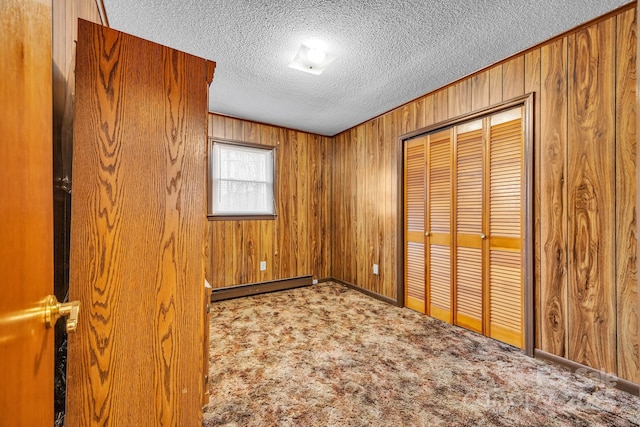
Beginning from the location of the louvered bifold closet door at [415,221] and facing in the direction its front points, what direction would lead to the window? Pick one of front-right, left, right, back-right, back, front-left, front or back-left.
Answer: front-right

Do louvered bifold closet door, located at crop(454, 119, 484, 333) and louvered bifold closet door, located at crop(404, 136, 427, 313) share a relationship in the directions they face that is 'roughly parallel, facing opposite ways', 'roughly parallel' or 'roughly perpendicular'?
roughly parallel

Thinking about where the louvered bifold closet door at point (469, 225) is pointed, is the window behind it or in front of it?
in front

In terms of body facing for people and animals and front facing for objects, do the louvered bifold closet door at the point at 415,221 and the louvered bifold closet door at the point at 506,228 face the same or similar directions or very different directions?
same or similar directions

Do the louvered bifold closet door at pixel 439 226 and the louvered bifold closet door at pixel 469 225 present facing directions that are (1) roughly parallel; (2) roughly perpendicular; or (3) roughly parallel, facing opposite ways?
roughly parallel

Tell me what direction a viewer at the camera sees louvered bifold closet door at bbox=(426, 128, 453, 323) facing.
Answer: facing the viewer and to the left of the viewer

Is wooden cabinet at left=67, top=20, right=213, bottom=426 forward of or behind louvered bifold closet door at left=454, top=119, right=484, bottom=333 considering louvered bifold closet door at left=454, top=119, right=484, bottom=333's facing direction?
forward

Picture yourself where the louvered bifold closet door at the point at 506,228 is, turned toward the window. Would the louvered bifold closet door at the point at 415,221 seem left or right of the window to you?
right

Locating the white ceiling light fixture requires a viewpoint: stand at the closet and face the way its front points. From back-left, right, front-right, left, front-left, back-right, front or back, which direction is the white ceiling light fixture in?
front

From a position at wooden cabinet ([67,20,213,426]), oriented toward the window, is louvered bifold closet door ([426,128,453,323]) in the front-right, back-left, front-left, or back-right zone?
front-right

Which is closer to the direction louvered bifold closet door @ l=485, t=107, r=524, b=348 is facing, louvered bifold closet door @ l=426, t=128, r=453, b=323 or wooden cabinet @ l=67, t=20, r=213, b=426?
the wooden cabinet

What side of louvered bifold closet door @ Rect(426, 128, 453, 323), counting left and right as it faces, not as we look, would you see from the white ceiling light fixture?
front
